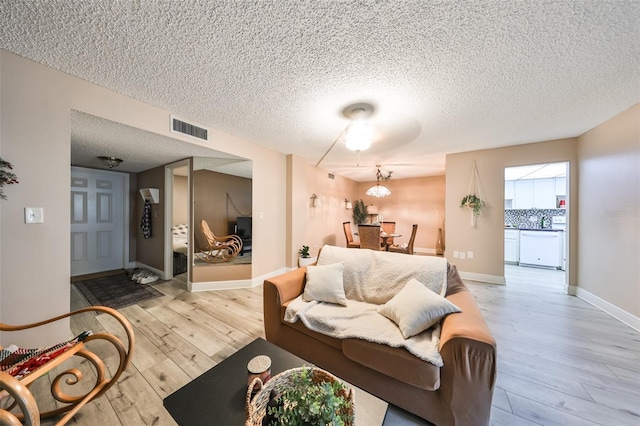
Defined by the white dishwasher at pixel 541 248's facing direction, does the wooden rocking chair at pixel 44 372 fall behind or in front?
in front

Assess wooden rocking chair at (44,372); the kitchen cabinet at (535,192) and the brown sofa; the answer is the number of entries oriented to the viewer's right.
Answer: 1

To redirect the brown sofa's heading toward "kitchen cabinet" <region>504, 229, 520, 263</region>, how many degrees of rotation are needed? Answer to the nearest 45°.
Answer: approximately 180°

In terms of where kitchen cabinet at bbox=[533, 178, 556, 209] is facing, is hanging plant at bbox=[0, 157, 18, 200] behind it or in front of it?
in front

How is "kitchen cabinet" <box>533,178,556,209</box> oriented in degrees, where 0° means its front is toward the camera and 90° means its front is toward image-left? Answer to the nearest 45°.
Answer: approximately 0°

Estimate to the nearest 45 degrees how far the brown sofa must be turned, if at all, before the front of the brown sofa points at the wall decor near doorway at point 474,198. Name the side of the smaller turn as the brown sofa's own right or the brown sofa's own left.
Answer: approximately 180°

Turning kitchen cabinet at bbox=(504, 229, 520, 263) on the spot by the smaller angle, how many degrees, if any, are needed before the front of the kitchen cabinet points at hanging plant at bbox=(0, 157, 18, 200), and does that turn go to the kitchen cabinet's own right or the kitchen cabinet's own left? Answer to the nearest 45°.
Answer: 0° — it already faces it

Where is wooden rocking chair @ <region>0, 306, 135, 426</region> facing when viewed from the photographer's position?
facing to the right of the viewer

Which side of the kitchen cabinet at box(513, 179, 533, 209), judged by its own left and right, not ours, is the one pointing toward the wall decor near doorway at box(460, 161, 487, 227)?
front

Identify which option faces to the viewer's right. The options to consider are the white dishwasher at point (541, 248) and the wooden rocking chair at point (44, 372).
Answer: the wooden rocking chair
